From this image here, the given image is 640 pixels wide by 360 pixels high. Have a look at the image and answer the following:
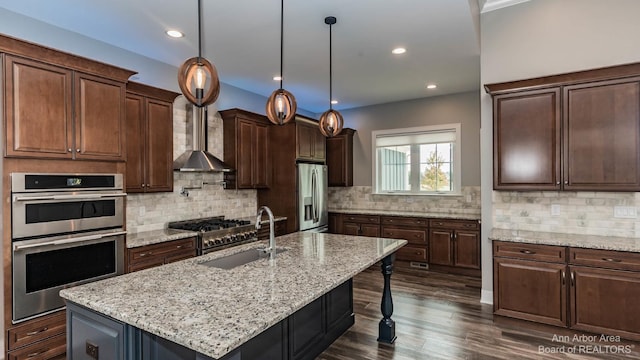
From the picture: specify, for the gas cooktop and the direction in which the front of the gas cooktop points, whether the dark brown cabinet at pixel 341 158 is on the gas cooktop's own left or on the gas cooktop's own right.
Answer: on the gas cooktop's own left

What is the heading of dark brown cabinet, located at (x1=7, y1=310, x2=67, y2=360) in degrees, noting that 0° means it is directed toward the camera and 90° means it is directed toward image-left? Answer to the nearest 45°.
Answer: approximately 315°

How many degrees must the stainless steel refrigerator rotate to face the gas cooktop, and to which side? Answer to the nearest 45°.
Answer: approximately 90° to its right

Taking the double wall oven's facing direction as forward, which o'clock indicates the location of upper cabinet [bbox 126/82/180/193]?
The upper cabinet is roughly at 9 o'clock from the double wall oven.

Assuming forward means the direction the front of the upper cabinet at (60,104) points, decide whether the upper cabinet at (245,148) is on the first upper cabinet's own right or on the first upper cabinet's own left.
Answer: on the first upper cabinet's own left

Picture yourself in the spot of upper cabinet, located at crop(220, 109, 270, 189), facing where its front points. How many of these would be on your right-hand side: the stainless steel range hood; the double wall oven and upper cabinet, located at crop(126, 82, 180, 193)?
3

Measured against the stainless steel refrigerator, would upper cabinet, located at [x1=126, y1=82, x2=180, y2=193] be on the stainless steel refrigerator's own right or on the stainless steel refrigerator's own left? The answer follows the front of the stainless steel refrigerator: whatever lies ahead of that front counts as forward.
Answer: on the stainless steel refrigerator's own right

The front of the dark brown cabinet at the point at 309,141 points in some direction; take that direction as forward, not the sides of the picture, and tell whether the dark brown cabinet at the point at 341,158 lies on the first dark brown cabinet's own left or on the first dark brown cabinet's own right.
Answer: on the first dark brown cabinet's own left

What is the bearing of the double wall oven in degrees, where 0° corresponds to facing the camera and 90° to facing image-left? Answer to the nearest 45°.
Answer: approximately 315°

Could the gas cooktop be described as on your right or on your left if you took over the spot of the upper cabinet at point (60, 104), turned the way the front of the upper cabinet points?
on your left

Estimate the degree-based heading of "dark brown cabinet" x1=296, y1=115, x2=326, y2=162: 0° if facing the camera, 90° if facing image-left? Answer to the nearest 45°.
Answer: approximately 315°

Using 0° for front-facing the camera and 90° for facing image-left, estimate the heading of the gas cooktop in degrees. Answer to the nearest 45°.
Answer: approximately 315°

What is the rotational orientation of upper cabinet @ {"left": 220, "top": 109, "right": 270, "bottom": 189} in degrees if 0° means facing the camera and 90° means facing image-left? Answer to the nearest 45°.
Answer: approximately 315°
